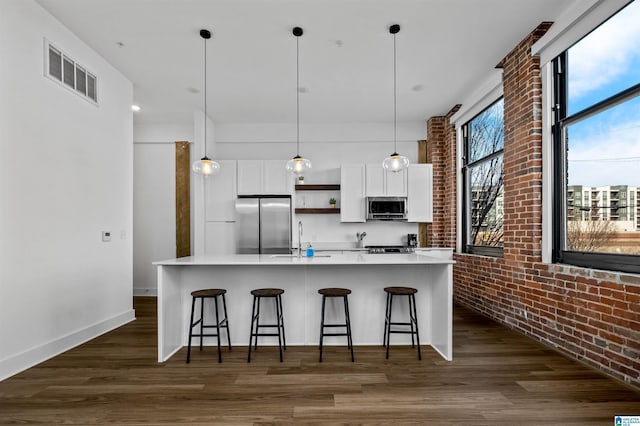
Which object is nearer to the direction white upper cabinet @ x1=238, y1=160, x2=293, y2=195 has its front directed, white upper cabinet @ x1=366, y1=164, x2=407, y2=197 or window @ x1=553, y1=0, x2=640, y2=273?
the window

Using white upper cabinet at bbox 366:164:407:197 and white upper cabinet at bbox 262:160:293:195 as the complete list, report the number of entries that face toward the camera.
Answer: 2

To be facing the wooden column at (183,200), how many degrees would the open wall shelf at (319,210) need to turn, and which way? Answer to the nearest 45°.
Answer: approximately 90° to its right

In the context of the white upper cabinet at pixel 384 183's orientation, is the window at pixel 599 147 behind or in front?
in front

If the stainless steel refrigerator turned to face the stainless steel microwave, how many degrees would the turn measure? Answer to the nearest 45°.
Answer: approximately 90° to its left

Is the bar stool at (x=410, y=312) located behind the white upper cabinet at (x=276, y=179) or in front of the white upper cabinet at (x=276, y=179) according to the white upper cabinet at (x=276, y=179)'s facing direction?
in front
